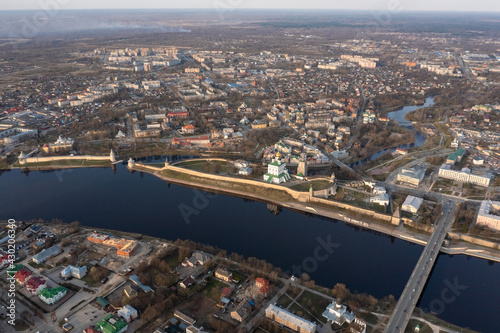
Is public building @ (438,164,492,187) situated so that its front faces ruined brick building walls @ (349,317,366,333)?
yes

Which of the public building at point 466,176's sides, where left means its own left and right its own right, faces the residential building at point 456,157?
back

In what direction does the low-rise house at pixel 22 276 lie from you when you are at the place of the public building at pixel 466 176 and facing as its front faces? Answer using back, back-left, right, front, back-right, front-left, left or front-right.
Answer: front-right

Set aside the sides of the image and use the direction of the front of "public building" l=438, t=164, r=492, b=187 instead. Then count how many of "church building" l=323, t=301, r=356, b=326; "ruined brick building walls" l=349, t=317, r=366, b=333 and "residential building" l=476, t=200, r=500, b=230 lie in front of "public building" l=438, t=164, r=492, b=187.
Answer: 3

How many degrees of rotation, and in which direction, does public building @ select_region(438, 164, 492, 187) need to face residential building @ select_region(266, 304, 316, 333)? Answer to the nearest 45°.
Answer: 0° — it already faces it

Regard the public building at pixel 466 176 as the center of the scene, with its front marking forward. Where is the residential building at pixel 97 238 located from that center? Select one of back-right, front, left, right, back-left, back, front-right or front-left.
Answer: front-right

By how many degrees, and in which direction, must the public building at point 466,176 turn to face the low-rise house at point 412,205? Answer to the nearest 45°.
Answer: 0° — it already faces it

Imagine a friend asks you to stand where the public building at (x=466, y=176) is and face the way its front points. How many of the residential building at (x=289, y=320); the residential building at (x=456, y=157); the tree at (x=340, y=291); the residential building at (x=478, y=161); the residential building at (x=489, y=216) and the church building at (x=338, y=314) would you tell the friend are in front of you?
4

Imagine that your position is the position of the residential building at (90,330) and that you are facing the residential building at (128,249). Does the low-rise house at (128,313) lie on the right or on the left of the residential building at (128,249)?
right

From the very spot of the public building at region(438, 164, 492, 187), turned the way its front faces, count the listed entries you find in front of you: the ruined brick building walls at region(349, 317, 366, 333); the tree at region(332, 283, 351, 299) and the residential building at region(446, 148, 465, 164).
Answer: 2

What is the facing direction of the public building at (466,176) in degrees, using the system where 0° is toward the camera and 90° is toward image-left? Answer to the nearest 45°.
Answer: approximately 0°

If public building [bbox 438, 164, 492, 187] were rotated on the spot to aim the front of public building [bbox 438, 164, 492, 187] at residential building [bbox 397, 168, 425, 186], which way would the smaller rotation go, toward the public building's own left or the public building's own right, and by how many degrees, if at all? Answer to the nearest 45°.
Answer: approximately 45° to the public building's own right

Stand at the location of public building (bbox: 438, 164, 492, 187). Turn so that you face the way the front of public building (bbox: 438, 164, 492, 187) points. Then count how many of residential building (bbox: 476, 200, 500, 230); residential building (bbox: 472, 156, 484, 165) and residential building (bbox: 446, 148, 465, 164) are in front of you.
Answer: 1
